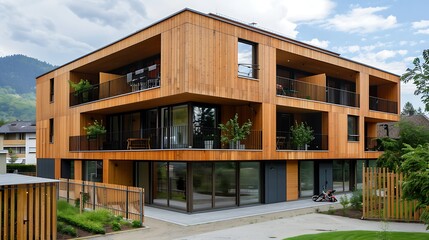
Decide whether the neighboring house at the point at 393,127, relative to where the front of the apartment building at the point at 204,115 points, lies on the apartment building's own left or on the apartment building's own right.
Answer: on the apartment building's own left

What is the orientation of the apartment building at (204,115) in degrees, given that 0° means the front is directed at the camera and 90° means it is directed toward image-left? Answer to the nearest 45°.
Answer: approximately 315°

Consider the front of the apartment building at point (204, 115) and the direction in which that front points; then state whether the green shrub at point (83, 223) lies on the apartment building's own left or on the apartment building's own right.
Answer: on the apartment building's own right

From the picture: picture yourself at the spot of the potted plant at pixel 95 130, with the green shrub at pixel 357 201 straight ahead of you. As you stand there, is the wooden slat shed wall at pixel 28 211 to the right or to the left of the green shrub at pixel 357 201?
right
